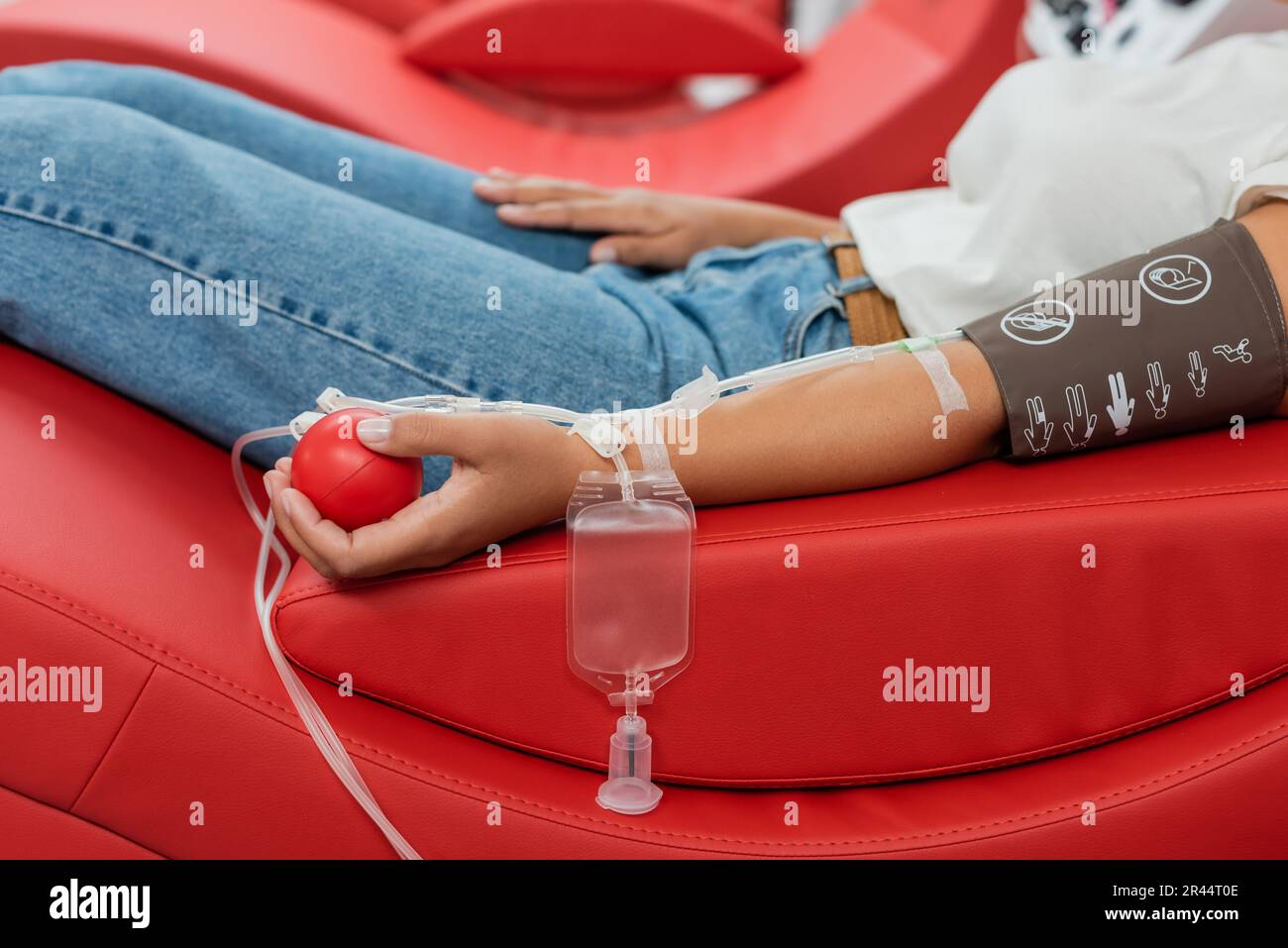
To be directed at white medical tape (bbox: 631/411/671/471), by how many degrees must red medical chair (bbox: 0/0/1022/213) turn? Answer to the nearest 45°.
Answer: approximately 90° to its left

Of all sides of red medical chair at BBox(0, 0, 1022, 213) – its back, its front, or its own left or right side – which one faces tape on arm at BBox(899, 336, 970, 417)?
left

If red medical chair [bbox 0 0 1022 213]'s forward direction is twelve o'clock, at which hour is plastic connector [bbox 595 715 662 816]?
The plastic connector is roughly at 9 o'clock from the red medical chair.

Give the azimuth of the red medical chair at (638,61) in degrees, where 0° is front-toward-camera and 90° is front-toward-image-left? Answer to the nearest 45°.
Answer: approximately 90°
